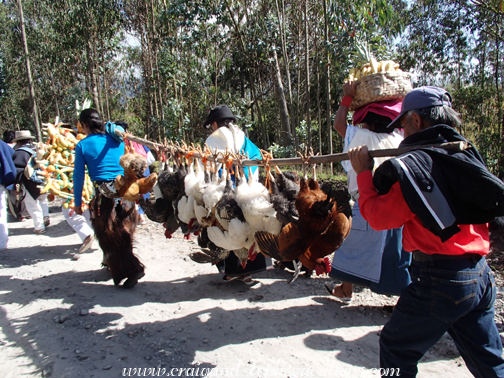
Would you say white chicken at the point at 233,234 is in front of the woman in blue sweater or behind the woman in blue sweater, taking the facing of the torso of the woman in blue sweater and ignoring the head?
behind

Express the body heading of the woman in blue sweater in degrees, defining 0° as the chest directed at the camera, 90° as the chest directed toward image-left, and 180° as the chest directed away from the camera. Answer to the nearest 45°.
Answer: approximately 135°

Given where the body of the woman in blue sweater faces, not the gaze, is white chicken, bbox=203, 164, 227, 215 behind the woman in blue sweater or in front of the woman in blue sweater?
behind
